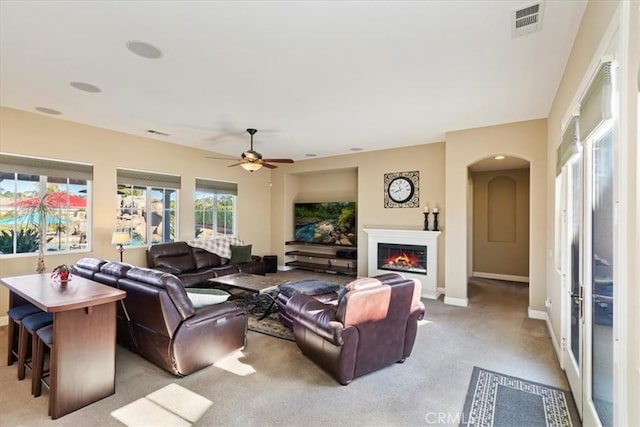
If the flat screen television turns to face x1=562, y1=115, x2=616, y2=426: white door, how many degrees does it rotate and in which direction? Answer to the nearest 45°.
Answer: approximately 45° to its left

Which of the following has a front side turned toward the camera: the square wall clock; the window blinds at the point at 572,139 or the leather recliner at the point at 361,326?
the square wall clock

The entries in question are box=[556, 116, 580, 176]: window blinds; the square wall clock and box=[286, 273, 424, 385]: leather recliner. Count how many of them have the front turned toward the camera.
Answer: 1

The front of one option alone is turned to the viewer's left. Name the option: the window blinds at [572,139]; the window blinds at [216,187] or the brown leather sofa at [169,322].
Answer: the window blinds at [572,139]

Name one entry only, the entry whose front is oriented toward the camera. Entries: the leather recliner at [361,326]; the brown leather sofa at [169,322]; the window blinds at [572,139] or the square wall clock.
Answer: the square wall clock

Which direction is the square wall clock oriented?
toward the camera

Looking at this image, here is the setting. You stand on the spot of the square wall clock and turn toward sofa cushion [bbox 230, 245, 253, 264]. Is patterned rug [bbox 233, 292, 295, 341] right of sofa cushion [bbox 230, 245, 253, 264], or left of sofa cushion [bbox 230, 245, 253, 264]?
left

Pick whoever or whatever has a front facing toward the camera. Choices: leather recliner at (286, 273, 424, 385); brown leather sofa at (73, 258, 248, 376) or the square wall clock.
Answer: the square wall clock

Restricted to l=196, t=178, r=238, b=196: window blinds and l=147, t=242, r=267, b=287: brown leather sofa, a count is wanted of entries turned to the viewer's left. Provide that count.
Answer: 0

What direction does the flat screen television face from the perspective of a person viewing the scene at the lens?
facing the viewer and to the left of the viewer

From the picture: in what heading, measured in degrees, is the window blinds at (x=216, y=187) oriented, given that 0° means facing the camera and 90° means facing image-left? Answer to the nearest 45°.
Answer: approximately 315°

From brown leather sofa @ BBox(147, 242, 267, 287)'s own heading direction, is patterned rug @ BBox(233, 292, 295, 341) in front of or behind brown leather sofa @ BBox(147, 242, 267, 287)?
in front

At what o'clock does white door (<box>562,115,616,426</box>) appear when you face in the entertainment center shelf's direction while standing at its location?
The white door is roughly at 10 o'clock from the entertainment center shelf.

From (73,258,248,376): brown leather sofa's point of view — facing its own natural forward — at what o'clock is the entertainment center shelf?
The entertainment center shelf is roughly at 12 o'clock from the brown leather sofa.

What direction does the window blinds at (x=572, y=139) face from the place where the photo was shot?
facing to the left of the viewer
